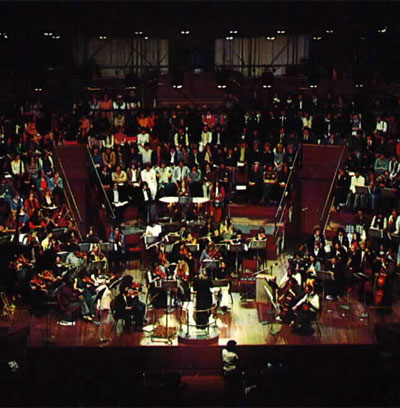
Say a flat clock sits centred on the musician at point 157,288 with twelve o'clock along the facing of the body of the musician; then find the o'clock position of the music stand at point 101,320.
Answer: The music stand is roughly at 4 o'clock from the musician.

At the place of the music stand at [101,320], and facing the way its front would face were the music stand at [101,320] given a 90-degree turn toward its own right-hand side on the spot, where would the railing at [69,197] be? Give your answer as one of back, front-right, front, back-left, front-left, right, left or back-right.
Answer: front

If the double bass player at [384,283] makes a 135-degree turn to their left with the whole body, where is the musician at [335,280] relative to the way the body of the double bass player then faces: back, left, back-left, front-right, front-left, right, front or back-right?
back

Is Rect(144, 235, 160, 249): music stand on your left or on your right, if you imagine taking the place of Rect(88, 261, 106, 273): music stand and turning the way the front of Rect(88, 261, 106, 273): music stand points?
on your right

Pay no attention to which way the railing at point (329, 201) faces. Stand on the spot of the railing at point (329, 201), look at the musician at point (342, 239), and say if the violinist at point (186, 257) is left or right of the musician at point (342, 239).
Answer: right

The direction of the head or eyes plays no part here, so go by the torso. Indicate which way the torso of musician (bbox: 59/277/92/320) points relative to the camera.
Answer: to the viewer's right

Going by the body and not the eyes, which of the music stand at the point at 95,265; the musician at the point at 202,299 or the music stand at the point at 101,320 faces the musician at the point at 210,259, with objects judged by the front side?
the musician at the point at 202,299

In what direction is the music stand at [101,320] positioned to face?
to the viewer's left

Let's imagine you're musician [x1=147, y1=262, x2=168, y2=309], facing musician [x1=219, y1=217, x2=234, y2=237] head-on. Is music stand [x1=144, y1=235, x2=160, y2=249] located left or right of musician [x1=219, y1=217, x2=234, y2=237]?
left

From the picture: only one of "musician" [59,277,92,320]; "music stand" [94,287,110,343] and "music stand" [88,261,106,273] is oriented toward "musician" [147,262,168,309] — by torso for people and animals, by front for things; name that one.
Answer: "musician" [59,277,92,320]

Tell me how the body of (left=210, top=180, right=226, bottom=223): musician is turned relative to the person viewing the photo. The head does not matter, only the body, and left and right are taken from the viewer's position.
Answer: facing the viewer

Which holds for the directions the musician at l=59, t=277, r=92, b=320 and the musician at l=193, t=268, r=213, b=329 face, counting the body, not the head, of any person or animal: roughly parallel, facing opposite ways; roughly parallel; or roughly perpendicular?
roughly perpendicular

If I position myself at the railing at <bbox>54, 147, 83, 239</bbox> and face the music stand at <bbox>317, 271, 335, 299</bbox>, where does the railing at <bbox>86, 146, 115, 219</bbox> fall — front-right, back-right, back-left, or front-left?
front-left

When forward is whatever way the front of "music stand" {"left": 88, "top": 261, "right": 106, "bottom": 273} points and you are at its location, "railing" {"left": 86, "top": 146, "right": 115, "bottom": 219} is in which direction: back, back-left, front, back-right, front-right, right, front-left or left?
front-right

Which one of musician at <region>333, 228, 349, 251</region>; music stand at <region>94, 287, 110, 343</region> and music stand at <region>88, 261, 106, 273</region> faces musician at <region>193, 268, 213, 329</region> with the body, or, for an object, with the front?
musician at <region>333, 228, 349, 251</region>

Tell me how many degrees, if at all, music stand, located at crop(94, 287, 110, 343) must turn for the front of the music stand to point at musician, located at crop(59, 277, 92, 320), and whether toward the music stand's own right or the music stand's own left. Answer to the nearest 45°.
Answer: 0° — it already faces them

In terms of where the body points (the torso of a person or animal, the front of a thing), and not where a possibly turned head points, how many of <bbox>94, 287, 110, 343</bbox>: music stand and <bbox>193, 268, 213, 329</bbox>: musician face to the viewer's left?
1

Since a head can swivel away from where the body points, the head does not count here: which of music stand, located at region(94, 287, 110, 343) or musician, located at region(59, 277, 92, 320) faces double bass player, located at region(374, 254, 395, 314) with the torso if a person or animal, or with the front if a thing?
the musician

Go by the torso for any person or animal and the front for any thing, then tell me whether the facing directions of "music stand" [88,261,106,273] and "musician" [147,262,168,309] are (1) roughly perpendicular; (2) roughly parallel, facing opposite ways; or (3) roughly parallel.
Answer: roughly parallel, facing opposite ways

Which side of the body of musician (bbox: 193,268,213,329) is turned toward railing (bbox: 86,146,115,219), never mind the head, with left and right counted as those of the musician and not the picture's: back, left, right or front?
front

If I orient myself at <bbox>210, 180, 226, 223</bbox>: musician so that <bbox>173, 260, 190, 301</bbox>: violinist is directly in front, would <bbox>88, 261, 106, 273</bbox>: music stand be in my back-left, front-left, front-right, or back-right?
front-right
